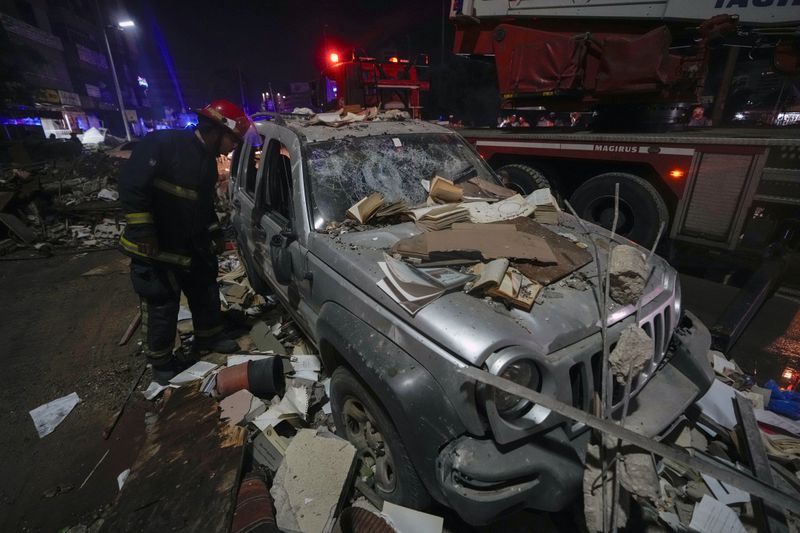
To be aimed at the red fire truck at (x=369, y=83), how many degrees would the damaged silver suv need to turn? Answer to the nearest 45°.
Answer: approximately 135° to its left

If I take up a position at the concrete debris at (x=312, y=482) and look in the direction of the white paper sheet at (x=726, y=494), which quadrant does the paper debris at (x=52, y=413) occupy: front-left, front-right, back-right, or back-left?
back-left

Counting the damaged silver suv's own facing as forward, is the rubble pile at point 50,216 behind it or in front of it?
behind

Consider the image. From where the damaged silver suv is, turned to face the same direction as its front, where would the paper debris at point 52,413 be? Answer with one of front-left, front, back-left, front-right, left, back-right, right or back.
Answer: back-right

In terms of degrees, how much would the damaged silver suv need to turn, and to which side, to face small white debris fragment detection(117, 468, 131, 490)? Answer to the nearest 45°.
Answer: approximately 135° to its right

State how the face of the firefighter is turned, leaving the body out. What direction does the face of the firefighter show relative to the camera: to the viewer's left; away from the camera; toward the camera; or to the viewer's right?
to the viewer's right

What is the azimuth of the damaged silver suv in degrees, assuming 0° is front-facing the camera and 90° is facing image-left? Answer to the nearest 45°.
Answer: approximately 315°

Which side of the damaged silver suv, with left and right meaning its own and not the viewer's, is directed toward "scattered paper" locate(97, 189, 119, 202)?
back
